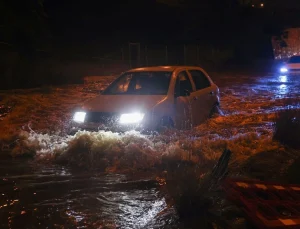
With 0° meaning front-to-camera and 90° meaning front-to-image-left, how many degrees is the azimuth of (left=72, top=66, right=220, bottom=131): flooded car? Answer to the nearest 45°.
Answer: approximately 45°

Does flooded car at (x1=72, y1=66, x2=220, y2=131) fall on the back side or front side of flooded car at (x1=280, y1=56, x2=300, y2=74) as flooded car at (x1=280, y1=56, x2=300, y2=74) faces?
on the front side

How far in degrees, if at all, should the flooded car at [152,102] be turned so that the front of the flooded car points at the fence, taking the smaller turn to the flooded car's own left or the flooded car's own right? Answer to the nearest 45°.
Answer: approximately 135° to the flooded car's own right

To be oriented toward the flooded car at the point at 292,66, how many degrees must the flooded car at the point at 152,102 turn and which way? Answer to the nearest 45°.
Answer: approximately 180°

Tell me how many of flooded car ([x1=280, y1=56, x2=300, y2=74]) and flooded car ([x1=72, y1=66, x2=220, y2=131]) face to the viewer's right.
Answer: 0
